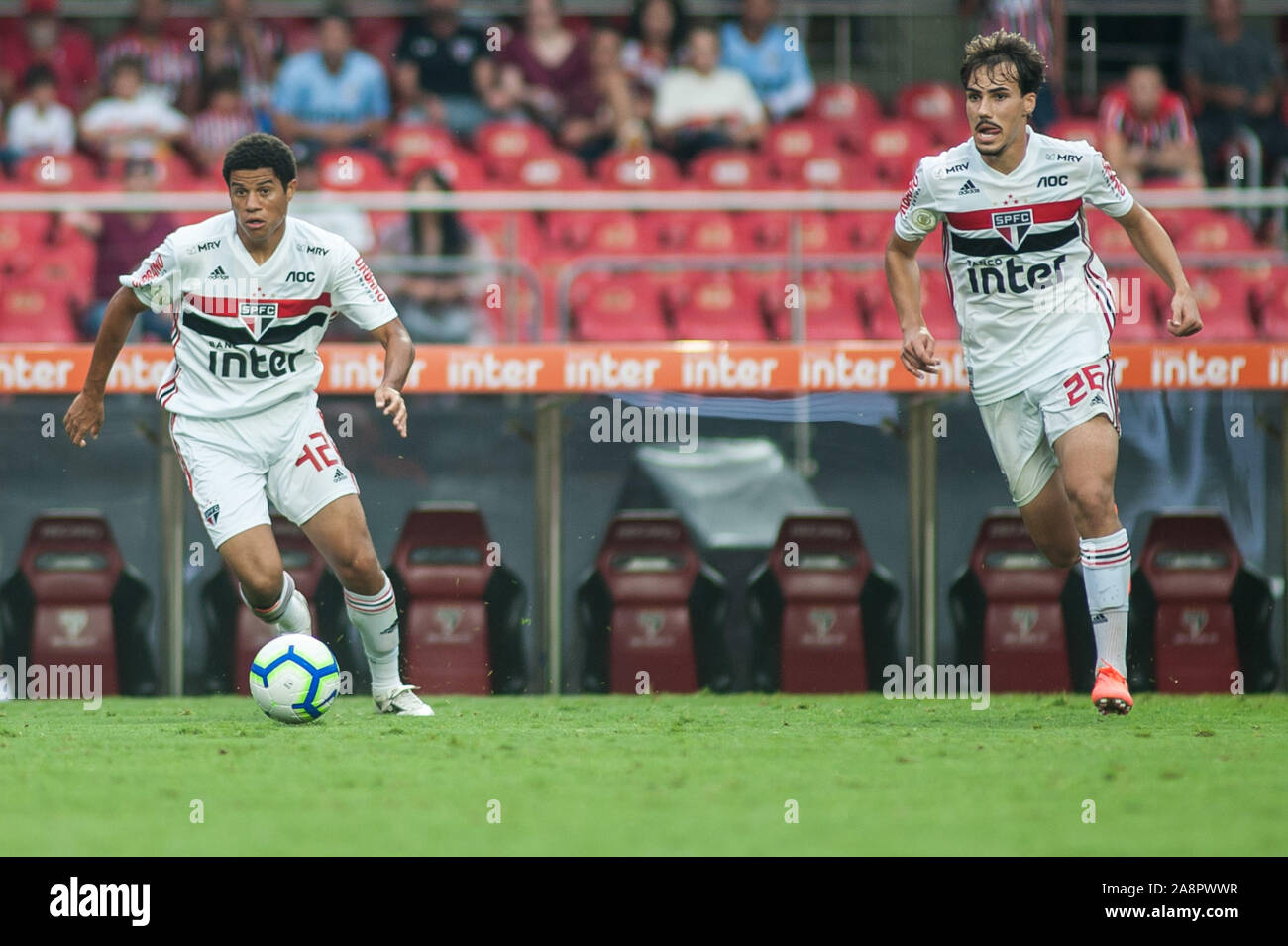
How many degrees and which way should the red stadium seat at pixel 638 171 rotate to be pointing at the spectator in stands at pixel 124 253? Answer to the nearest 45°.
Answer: approximately 45° to its right

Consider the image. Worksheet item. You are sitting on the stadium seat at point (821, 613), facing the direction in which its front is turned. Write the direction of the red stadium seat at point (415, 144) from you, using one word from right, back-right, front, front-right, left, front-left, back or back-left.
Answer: back-right

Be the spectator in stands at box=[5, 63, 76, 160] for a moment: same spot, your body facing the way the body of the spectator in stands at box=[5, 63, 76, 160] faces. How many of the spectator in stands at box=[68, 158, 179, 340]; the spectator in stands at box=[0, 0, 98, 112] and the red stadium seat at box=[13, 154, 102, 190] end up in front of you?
2

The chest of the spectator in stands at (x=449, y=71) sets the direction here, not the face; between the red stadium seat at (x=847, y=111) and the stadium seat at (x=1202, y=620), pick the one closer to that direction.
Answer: the stadium seat

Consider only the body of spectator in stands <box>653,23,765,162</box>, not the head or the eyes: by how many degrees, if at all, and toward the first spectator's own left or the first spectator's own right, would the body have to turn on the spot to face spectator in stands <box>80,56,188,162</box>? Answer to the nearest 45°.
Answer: approximately 90° to the first spectator's own right

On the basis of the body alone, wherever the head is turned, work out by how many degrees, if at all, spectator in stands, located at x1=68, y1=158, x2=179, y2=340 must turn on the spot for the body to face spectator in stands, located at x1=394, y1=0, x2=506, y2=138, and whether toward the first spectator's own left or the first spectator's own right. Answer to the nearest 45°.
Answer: approximately 135° to the first spectator's own left
